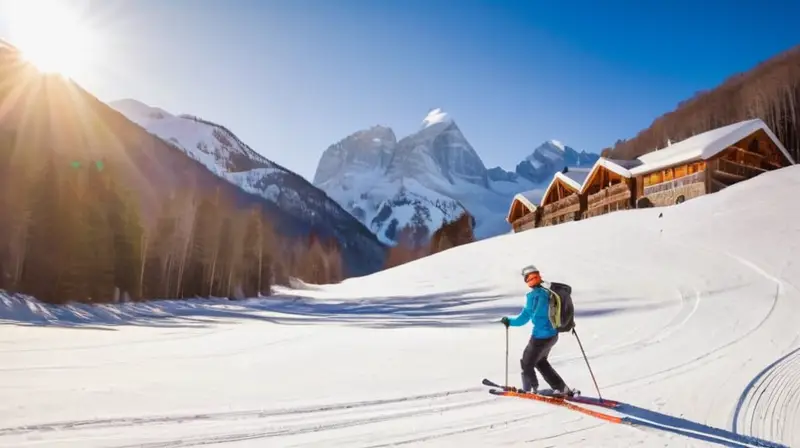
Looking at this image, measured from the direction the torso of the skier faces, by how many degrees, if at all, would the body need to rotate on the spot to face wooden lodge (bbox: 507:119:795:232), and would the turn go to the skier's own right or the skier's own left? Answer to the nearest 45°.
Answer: approximately 90° to the skier's own right

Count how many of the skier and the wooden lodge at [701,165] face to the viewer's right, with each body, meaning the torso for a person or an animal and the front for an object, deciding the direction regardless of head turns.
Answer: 0

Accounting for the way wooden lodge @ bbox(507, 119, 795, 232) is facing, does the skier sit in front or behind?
in front

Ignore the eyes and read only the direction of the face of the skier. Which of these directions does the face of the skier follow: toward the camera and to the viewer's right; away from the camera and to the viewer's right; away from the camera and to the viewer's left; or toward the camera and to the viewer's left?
toward the camera and to the viewer's left

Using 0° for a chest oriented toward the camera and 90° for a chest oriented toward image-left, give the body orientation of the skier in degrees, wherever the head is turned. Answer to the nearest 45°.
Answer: approximately 90°

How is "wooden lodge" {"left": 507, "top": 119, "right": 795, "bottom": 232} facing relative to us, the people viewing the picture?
facing the viewer and to the left of the viewer
